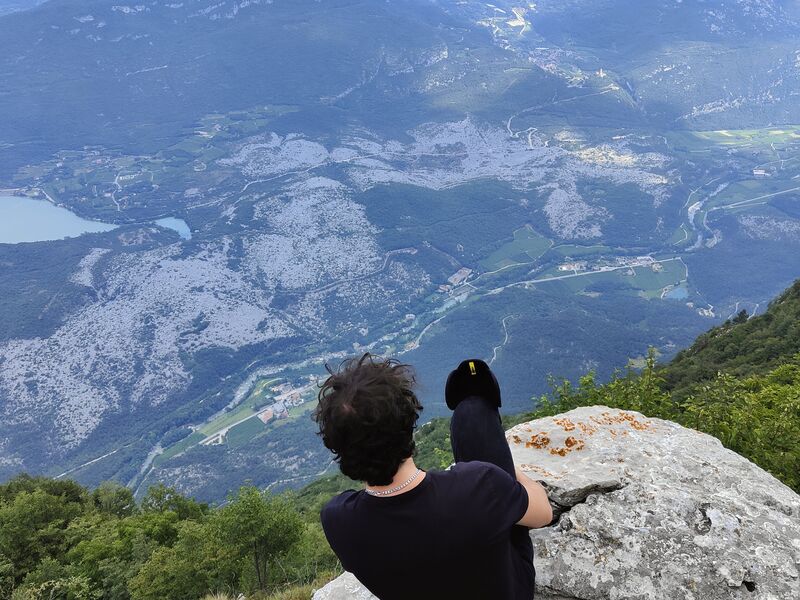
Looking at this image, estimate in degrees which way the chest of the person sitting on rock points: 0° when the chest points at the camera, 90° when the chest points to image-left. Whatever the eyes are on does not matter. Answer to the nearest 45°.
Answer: approximately 180°

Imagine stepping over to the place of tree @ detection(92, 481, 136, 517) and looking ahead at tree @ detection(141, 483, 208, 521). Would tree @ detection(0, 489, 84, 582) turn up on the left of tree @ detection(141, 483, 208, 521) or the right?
right

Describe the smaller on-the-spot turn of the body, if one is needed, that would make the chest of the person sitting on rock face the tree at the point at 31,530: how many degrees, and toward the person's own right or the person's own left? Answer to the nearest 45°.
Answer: approximately 45° to the person's own left

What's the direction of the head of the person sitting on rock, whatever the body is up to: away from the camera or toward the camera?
away from the camera

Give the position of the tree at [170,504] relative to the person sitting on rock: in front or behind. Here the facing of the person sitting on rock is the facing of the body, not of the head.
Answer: in front
